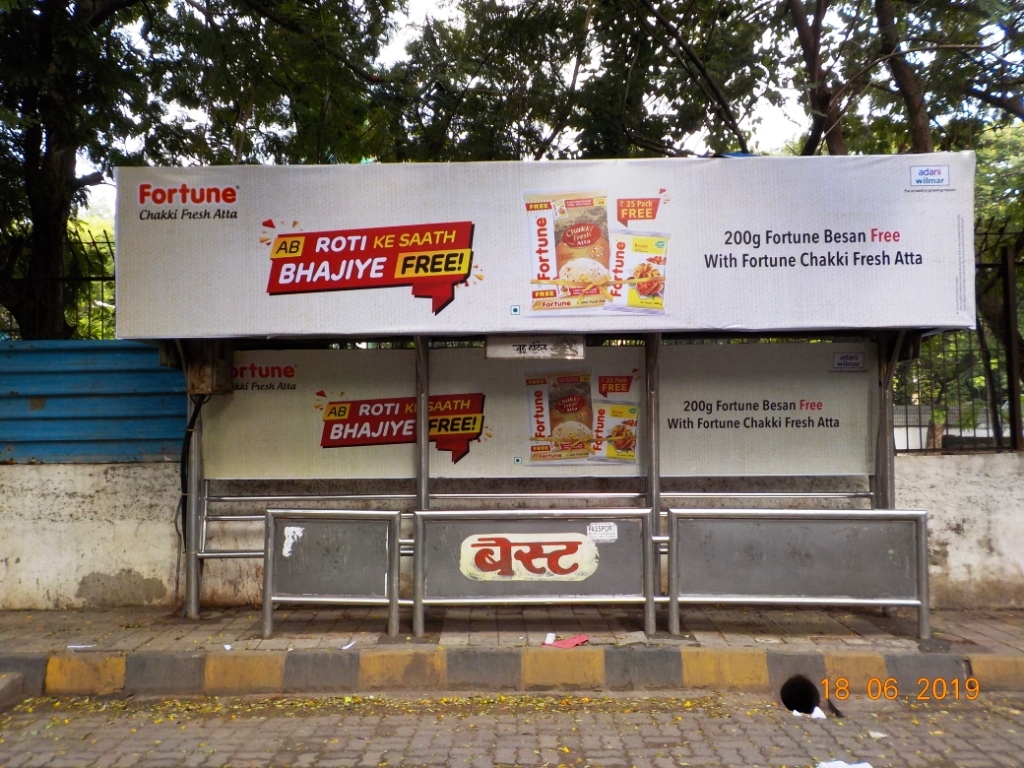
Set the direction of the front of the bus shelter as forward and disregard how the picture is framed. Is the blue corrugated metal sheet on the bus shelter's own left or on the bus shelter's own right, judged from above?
on the bus shelter's own right

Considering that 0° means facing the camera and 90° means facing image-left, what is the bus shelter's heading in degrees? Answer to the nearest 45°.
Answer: approximately 0°

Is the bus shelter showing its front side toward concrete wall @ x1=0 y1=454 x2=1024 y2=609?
no

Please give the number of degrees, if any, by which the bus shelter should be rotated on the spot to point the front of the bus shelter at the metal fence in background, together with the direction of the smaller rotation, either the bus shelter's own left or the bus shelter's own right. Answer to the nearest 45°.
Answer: approximately 135° to the bus shelter's own left
